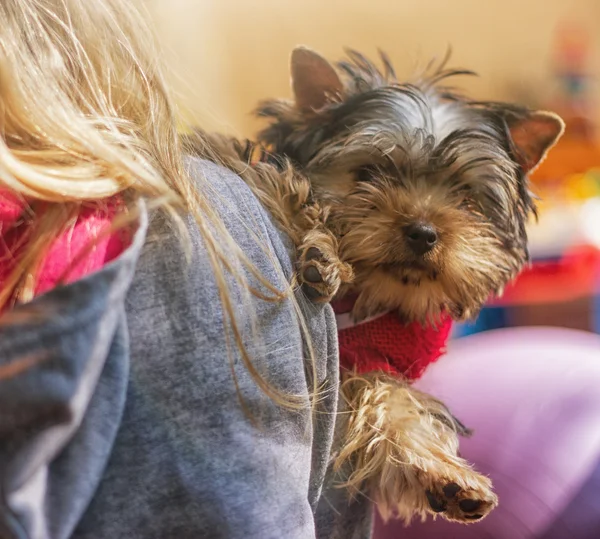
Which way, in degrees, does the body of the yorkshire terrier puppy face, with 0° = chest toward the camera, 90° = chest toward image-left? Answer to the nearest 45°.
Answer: approximately 0°
